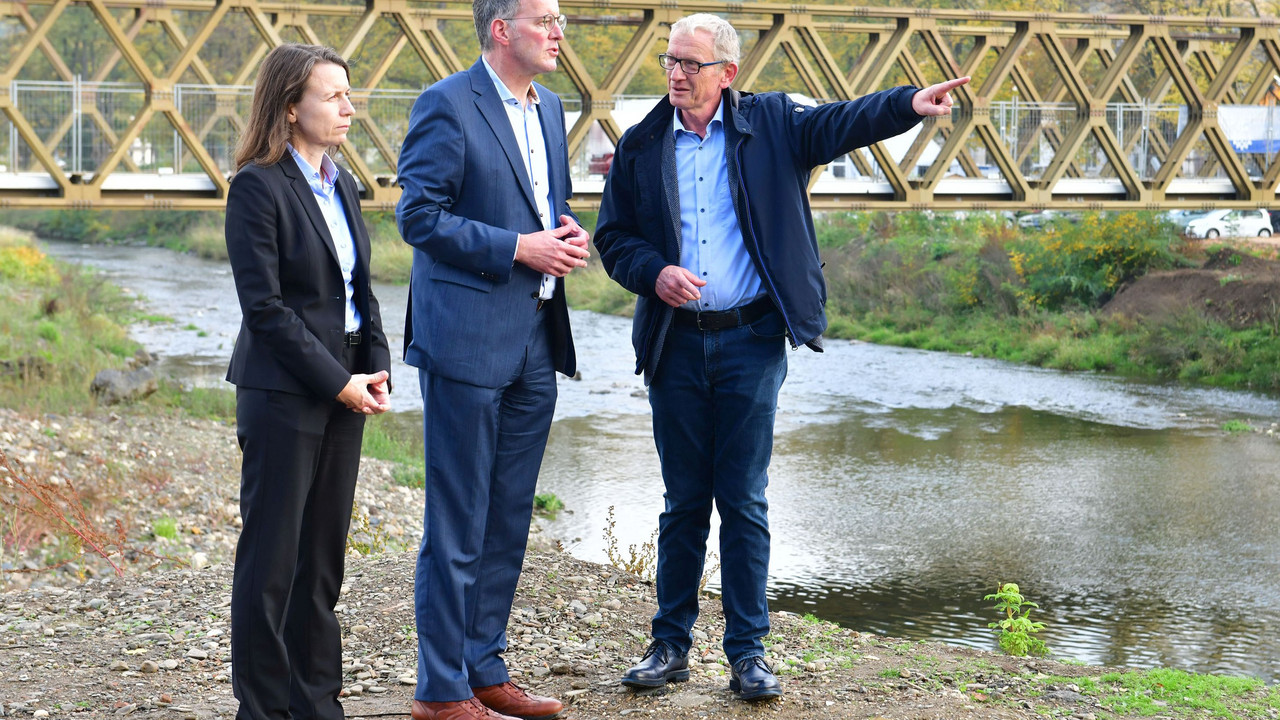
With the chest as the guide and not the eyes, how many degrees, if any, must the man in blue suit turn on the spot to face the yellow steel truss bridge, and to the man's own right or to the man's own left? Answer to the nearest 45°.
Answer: approximately 135° to the man's own left

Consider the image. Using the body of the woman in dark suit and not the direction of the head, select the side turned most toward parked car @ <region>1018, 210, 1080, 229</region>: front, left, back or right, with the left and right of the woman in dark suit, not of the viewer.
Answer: left

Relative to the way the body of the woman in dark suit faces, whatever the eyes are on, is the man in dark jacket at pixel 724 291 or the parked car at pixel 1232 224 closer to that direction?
the man in dark jacket

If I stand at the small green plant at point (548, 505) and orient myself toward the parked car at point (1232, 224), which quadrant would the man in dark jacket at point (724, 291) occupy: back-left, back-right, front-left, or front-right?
back-right

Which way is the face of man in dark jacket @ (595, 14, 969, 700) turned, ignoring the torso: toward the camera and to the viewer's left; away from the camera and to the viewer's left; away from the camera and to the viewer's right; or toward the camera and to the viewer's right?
toward the camera and to the viewer's left

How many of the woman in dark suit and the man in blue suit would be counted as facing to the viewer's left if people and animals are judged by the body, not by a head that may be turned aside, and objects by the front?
0

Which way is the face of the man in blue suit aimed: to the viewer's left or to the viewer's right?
to the viewer's right

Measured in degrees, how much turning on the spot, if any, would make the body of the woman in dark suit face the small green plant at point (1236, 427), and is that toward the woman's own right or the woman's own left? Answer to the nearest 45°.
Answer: approximately 90° to the woman's own left

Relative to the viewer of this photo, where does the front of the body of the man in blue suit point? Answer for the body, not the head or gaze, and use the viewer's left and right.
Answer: facing the viewer and to the right of the viewer

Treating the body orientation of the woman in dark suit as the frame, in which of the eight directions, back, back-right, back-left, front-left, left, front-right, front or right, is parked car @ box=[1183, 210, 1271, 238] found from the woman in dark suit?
left
